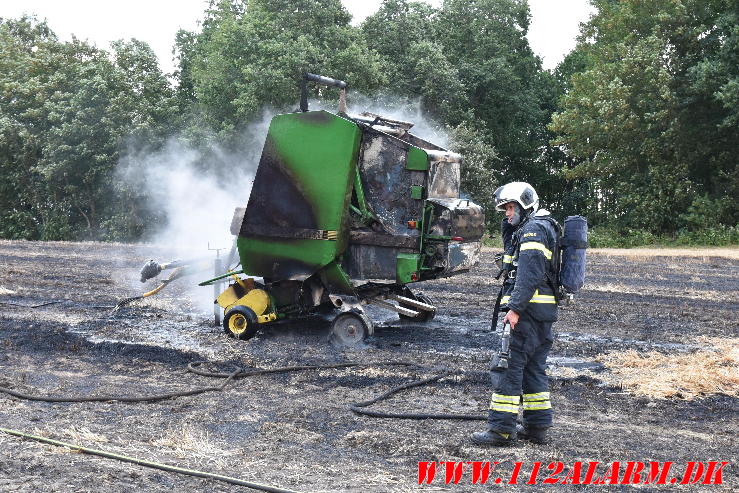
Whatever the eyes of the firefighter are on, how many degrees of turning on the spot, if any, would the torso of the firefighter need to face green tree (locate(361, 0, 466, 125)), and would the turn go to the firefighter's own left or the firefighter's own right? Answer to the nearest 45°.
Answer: approximately 90° to the firefighter's own right

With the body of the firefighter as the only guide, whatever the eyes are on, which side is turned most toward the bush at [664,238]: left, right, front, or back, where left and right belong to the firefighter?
right

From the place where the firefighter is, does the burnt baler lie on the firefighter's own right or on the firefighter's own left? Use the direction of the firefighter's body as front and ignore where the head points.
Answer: on the firefighter's own right

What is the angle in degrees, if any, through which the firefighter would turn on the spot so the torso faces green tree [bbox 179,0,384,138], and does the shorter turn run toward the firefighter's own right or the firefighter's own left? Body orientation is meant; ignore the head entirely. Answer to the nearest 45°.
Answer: approximately 90° to the firefighter's own right

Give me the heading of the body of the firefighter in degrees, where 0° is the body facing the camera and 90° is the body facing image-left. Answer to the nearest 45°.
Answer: approximately 90°

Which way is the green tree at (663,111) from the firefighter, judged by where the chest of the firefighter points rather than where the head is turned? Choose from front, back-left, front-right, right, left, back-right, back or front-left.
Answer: right

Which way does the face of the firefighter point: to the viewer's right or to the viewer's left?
to the viewer's left
